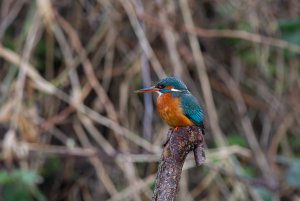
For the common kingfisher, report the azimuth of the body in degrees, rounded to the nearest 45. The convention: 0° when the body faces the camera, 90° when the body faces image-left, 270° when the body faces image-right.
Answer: approximately 90°
